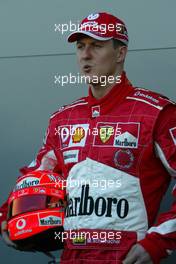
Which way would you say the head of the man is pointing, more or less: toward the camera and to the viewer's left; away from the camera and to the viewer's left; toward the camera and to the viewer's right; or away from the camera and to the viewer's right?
toward the camera and to the viewer's left
